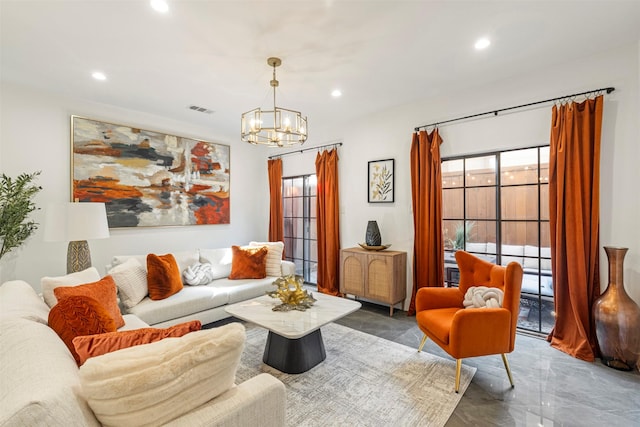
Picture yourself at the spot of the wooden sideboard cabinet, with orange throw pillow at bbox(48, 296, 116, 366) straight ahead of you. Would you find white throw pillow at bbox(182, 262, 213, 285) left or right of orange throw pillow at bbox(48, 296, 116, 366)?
right

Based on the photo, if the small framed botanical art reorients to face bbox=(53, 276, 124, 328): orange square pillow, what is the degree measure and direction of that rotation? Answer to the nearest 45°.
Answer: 0° — it already faces it

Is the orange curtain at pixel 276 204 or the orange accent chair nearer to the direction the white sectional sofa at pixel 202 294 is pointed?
the orange accent chair

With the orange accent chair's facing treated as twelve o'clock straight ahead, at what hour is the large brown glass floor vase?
The large brown glass floor vase is roughly at 6 o'clock from the orange accent chair.

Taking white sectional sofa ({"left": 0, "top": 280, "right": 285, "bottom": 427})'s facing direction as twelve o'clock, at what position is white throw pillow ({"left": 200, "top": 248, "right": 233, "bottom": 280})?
The white throw pillow is roughly at 11 o'clock from the white sectional sofa.

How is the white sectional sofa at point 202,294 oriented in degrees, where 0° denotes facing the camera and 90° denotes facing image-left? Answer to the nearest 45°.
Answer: approximately 315°

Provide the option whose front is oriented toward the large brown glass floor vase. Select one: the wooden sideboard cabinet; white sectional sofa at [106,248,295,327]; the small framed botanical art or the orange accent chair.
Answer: the white sectional sofa

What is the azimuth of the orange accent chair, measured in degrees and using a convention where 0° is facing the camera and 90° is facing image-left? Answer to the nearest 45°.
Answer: approximately 45°

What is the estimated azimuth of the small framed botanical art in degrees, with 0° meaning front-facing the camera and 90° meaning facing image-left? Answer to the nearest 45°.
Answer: approximately 45°
